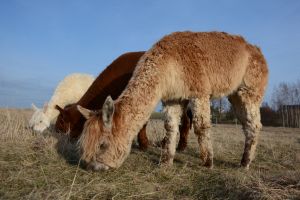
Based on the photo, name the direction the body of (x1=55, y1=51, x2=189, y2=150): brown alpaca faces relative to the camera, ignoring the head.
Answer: to the viewer's left

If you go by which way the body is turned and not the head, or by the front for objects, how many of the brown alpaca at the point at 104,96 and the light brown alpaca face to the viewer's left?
2

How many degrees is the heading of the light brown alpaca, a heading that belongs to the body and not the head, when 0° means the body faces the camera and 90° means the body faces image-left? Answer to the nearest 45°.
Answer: approximately 90°

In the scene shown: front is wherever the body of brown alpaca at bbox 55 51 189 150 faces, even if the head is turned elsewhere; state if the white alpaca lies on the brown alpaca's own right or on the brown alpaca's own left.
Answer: on the brown alpaca's own right

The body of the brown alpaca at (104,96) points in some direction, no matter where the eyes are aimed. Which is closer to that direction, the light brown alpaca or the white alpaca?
the white alpaca

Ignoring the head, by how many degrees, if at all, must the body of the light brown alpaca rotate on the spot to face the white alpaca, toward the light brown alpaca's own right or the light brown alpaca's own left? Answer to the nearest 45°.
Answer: approximately 45° to the light brown alpaca's own right

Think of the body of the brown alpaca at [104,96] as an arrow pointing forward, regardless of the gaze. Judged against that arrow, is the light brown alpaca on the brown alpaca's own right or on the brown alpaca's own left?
on the brown alpaca's own left
